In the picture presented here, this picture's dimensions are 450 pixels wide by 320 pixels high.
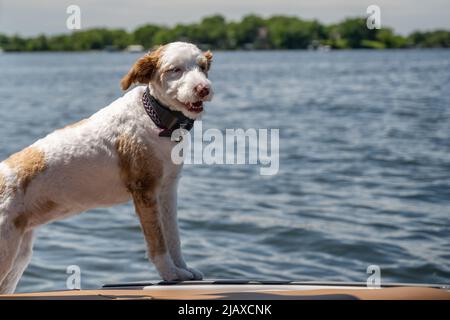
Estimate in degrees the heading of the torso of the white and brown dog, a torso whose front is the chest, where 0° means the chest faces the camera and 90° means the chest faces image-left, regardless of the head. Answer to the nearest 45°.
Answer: approximately 270°
